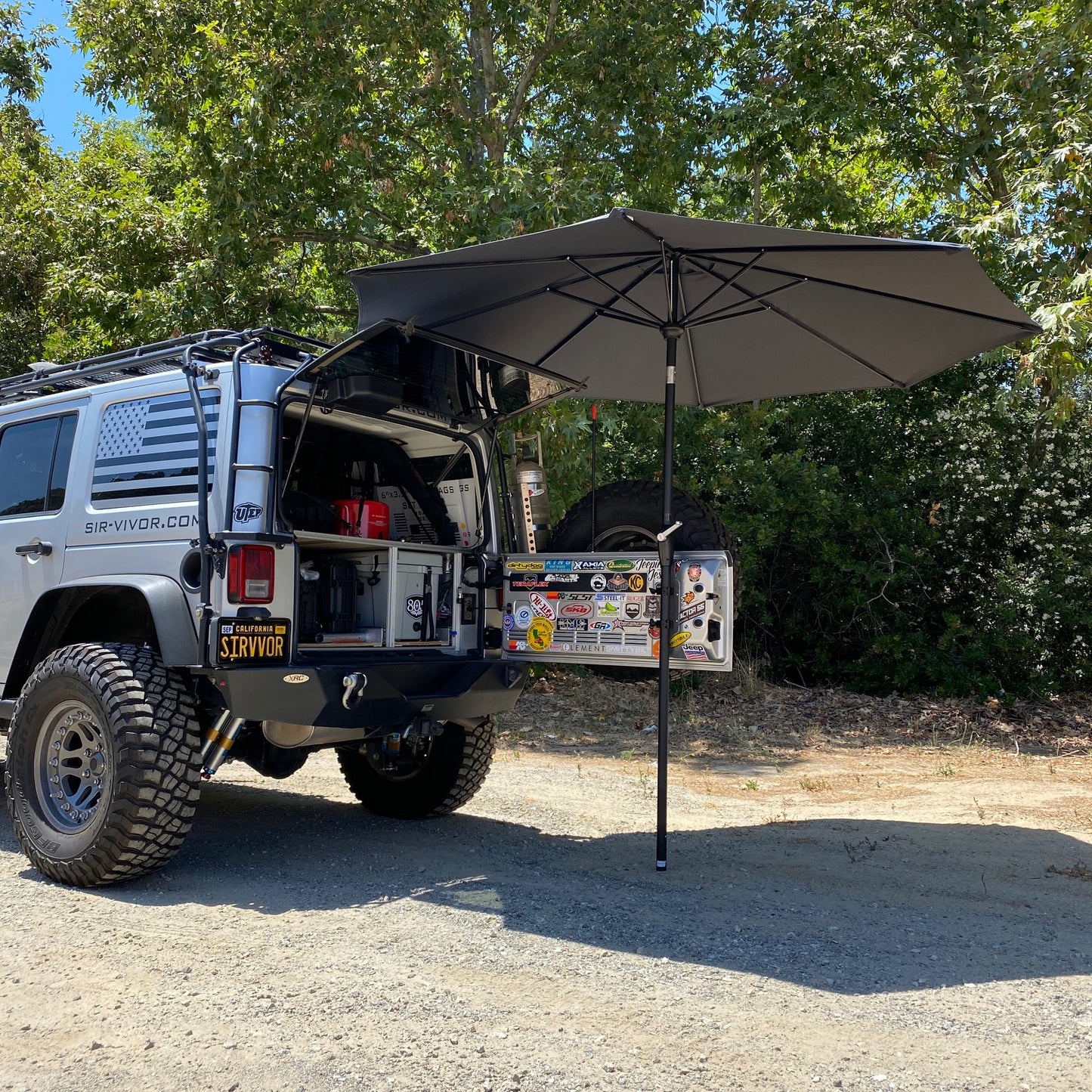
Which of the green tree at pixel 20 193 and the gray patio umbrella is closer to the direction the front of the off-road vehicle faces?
the green tree

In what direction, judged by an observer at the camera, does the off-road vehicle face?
facing away from the viewer and to the left of the viewer

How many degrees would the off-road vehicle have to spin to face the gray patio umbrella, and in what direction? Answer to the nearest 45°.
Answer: approximately 135° to its right

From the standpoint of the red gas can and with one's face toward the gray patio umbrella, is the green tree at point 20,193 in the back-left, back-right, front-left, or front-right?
back-left

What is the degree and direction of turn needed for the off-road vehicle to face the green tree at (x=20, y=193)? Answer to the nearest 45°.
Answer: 0° — it already faces it
